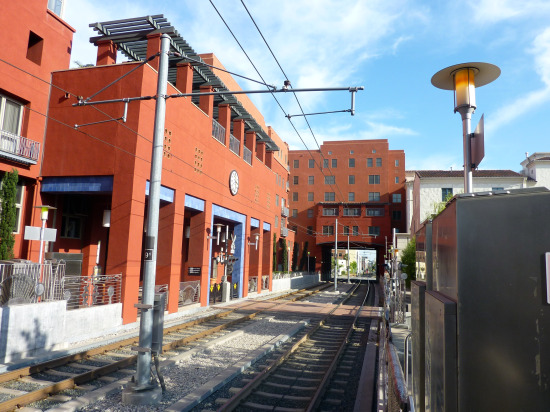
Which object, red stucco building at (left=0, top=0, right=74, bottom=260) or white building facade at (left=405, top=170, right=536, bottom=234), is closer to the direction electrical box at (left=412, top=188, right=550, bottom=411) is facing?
the red stucco building

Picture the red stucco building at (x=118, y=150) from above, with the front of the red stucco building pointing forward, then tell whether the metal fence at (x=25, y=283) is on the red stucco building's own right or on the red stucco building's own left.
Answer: on the red stucco building's own right

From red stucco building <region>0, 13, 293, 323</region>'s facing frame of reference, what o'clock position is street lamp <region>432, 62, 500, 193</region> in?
The street lamp is roughly at 1 o'clock from the red stucco building.

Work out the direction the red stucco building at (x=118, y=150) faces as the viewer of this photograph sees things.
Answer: facing the viewer and to the right of the viewer

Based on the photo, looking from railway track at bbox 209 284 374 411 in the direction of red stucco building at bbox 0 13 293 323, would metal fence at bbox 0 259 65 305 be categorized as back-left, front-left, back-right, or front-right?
front-left

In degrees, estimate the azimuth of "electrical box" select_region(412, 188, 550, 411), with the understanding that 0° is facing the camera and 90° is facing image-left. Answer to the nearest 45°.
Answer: approximately 90°

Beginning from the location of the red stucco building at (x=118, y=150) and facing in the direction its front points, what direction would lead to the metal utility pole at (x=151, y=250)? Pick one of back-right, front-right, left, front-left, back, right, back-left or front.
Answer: front-right

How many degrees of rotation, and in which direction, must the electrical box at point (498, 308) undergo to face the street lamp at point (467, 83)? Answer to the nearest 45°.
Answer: approximately 90° to its right

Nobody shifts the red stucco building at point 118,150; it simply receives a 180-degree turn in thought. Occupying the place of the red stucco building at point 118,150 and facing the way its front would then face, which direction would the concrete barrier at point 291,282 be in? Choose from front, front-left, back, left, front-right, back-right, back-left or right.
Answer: right

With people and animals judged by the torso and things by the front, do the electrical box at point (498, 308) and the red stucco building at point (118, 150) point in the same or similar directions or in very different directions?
very different directions
